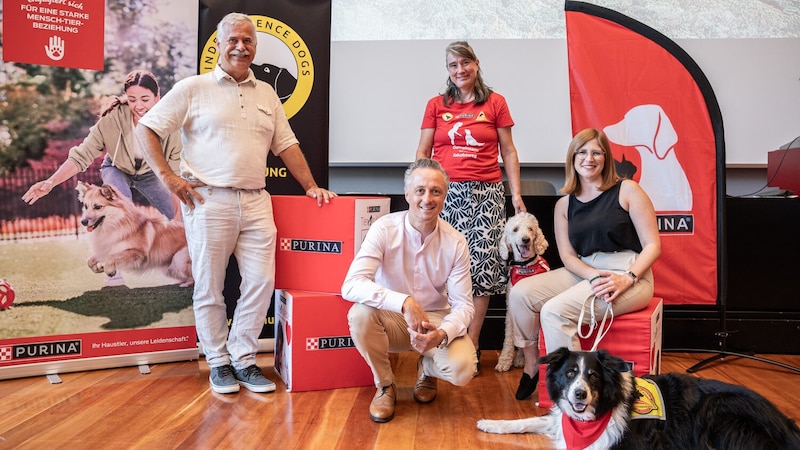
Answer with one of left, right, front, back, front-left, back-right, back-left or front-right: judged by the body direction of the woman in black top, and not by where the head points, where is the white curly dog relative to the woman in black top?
right

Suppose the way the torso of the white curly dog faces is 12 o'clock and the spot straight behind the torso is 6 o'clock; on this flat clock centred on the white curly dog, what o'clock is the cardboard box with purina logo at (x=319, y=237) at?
The cardboard box with purina logo is roughly at 2 o'clock from the white curly dog.

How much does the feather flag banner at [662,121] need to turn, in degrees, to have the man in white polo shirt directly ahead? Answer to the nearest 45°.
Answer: approximately 45° to its right

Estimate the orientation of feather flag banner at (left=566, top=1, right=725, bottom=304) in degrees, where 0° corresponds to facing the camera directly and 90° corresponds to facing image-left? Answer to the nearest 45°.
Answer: approximately 0°

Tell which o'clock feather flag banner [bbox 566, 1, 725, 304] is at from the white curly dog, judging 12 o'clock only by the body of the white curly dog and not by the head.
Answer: The feather flag banner is roughly at 8 o'clock from the white curly dog.

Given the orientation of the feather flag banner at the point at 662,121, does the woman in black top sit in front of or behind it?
in front

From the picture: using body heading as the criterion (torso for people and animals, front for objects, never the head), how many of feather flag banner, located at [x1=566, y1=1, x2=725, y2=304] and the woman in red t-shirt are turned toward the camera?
2
